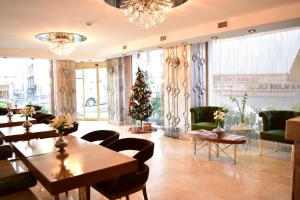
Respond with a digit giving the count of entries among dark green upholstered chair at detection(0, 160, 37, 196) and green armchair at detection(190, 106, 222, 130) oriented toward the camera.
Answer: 1

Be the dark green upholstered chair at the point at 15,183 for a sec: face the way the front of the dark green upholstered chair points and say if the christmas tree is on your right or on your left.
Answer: on your left

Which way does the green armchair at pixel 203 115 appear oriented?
toward the camera

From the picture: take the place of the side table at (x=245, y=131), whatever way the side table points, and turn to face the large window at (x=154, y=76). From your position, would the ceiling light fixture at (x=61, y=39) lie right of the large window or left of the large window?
left

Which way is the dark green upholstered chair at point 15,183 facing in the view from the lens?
facing to the right of the viewer

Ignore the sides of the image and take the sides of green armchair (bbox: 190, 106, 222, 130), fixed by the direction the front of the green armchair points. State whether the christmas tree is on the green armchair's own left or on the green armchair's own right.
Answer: on the green armchair's own right

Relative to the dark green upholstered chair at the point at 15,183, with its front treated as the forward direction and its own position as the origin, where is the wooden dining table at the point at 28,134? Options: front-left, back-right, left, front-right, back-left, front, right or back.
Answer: left

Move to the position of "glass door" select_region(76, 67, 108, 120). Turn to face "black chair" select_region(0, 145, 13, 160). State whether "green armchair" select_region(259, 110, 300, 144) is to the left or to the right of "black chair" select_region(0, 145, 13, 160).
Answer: left

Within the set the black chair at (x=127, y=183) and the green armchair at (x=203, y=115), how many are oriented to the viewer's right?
0

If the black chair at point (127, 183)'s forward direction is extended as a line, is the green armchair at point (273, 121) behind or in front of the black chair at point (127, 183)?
behind

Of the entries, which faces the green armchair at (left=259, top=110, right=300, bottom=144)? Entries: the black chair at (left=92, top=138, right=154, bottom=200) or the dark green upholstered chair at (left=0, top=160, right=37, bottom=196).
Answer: the dark green upholstered chair at (left=0, top=160, right=37, bottom=196)

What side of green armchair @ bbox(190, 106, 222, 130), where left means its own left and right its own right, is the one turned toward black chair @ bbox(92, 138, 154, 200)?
front

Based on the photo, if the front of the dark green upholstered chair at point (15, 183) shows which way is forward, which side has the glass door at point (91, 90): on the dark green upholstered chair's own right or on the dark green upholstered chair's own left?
on the dark green upholstered chair's own left
